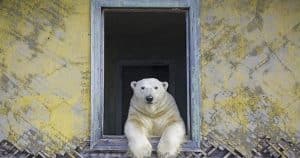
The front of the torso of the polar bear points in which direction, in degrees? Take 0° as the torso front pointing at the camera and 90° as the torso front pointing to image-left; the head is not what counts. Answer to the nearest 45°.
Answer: approximately 0°
